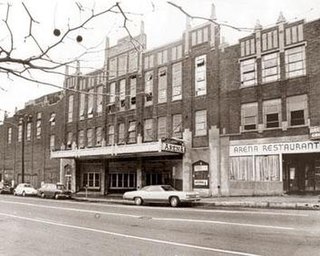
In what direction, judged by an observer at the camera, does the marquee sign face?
facing the viewer and to the right of the viewer

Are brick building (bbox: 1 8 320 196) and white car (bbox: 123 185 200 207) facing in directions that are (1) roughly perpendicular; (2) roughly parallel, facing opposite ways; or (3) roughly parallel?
roughly perpendicular

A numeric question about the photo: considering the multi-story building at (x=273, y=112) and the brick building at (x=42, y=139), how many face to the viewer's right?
0

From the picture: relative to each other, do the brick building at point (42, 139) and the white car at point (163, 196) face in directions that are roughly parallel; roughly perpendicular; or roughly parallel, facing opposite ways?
roughly perpendicular

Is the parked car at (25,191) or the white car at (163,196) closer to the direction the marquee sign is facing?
the white car

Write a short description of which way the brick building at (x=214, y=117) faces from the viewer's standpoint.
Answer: facing the viewer and to the left of the viewer
